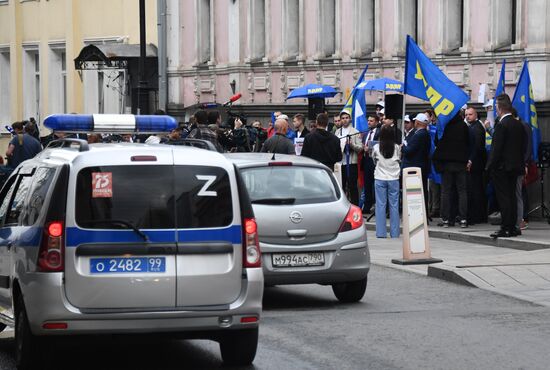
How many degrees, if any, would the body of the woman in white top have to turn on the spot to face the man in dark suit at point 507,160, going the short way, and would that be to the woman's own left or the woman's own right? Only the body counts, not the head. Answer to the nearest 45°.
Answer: approximately 135° to the woman's own right

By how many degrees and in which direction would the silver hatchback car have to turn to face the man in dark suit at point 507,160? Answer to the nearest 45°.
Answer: approximately 45° to its right

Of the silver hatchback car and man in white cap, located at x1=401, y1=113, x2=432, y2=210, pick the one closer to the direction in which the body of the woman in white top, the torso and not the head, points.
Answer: the man in white cap

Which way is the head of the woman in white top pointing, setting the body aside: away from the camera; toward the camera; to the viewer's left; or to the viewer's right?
away from the camera

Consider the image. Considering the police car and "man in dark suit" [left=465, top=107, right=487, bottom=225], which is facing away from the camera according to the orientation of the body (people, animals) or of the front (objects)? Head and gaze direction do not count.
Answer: the police car

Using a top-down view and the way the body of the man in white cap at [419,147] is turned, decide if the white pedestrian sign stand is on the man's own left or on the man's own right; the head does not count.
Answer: on the man's own left

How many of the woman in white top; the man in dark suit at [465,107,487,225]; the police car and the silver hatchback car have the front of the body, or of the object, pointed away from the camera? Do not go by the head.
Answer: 3

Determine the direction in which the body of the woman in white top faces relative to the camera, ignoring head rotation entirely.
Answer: away from the camera

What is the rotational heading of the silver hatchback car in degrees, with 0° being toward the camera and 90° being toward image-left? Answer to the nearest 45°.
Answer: approximately 180°

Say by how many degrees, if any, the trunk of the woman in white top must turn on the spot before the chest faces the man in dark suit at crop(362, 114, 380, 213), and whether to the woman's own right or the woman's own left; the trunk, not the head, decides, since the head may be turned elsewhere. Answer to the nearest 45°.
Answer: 0° — they already face them

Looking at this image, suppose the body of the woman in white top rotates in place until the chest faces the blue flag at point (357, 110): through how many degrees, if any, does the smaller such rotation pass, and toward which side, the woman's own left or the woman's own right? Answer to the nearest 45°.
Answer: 0° — they already face it

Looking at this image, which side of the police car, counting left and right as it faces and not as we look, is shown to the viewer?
back

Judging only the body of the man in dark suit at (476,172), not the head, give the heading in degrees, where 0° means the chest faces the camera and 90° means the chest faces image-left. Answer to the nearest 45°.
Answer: approximately 45°
